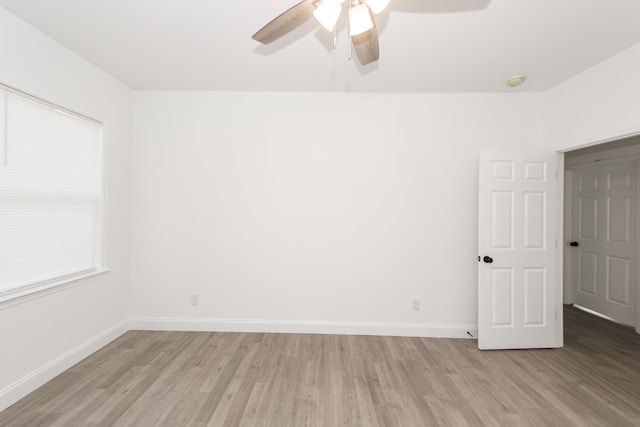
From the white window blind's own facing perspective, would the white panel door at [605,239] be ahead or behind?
ahead

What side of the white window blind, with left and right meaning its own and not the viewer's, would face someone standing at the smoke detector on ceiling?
front

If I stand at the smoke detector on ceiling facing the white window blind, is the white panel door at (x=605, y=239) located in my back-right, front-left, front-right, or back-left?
back-right

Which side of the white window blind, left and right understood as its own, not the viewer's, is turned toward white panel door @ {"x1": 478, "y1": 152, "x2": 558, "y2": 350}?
front

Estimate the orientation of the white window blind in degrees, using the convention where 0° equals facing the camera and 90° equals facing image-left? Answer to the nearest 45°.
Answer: approximately 315°
